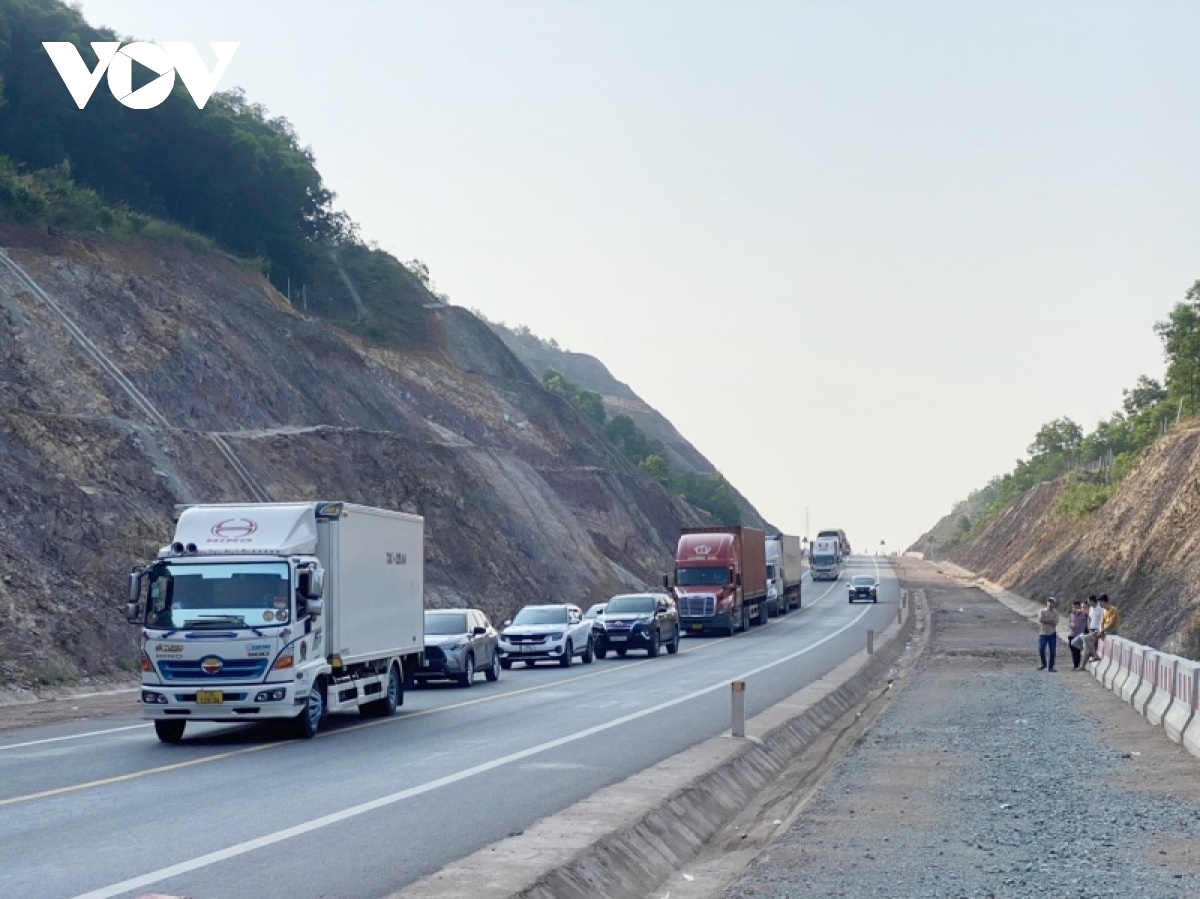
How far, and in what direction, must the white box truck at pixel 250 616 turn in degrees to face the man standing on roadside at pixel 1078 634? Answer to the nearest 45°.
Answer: approximately 180°

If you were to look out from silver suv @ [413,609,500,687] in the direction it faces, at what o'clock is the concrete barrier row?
The concrete barrier row is roughly at 9 o'clock from the silver suv.

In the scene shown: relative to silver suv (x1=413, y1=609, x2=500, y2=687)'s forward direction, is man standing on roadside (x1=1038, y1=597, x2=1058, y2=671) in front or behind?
behind

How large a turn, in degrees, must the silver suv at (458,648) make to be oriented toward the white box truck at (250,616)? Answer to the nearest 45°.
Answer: approximately 45° to its left

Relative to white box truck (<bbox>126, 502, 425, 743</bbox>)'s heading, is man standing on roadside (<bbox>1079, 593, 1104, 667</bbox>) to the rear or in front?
to the rear

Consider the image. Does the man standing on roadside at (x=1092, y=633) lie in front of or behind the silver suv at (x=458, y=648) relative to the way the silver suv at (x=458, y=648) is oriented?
behind

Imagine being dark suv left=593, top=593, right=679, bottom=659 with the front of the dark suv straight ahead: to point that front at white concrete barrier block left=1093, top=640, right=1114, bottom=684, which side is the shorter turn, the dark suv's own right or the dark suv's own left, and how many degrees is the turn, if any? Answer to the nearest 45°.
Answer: approximately 90° to the dark suv's own left

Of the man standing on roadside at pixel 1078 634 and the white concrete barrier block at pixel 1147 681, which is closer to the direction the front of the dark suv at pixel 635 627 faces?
the white concrete barrier block

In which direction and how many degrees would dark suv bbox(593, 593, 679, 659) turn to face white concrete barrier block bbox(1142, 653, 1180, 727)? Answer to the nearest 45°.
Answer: approximately 45° to its left

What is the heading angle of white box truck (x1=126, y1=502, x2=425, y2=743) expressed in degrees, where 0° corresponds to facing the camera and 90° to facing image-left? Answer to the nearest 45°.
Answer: approximately 45°

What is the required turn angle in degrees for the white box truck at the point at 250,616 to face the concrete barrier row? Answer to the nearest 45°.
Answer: approximately 135° to its left

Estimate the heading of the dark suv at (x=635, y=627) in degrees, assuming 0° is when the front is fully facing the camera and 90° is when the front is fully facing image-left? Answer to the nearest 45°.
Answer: approximately 45°
